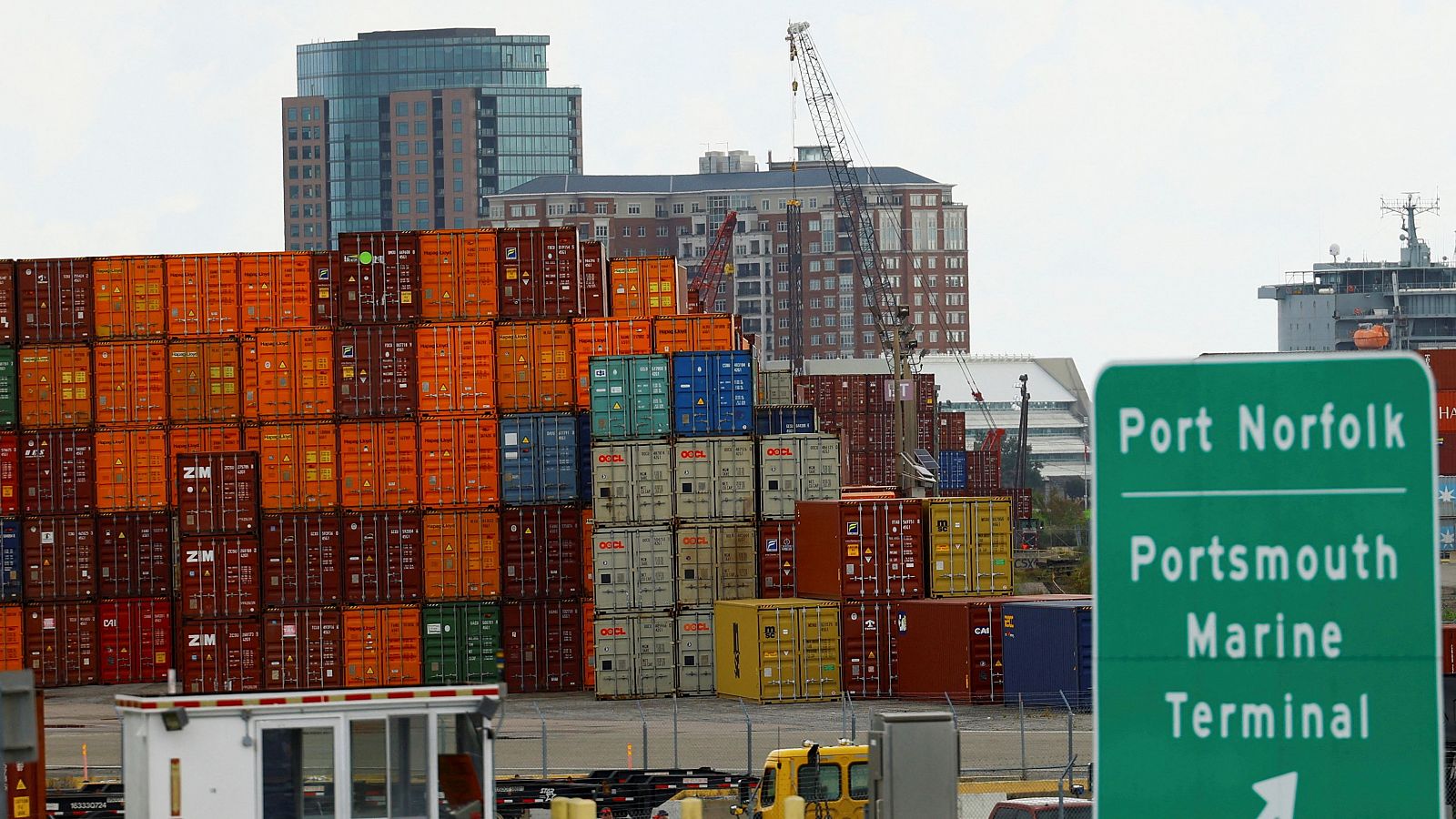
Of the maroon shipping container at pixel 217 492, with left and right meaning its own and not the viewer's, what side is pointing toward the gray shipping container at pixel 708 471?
left

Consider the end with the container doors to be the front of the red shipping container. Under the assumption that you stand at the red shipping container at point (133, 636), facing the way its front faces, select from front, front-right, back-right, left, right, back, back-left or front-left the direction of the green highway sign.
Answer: front

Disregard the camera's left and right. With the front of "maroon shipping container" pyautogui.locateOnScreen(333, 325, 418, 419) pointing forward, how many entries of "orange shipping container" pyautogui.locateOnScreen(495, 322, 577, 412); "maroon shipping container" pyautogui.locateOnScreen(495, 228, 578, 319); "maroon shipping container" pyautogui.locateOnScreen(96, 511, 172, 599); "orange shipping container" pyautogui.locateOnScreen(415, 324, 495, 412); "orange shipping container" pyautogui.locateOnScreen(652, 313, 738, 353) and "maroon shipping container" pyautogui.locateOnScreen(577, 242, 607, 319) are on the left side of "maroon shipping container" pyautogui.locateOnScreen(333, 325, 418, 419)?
5

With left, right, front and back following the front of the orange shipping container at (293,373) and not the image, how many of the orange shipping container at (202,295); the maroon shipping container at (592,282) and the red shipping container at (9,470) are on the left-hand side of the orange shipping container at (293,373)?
1

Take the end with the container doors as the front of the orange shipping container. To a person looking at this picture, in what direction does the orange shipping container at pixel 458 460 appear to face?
facing the viewer

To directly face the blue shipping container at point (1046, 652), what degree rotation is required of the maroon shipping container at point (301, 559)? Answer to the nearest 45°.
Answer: approximately 45° to its left

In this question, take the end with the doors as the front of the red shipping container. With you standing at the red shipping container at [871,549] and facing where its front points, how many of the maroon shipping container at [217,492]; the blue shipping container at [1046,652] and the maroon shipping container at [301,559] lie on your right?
2

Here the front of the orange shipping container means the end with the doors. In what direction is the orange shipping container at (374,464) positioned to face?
toward the camera

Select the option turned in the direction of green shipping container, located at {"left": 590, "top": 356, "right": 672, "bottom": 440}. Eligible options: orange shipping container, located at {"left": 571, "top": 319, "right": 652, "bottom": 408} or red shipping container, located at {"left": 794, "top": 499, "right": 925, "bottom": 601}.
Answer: the orange shipping container

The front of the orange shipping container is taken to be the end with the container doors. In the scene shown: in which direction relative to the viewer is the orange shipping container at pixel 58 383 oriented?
toward the camera

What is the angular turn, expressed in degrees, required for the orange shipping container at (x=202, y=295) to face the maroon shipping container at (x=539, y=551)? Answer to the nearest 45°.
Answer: approximately 45° to its left

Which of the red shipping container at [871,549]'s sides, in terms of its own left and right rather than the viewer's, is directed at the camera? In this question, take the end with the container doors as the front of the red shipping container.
front
